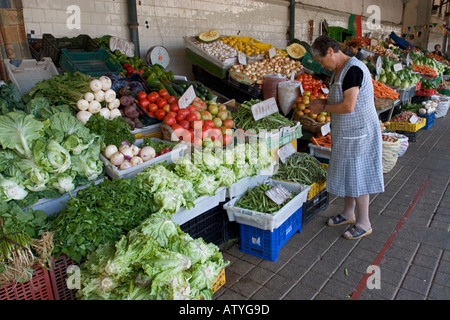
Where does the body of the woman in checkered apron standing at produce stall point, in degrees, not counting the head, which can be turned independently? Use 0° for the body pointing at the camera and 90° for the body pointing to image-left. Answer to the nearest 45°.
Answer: approximately 90°

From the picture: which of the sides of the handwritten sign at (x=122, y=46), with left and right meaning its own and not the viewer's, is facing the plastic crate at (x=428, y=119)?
left

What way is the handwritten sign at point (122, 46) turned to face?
toward the camera

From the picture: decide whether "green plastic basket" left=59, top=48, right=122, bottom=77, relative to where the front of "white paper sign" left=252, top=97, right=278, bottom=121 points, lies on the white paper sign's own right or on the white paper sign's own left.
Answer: on the white paper sign's own right

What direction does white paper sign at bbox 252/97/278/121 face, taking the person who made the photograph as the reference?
facing the viewer

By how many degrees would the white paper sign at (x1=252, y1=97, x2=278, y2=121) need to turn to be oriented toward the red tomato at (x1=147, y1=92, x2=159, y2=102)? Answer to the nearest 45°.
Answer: approximately 90° to its right

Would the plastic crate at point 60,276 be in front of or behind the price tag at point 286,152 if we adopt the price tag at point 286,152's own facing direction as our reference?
in front

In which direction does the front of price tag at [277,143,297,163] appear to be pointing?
toward the camera

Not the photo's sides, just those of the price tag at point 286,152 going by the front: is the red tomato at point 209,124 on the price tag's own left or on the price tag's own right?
on the price tag's own right

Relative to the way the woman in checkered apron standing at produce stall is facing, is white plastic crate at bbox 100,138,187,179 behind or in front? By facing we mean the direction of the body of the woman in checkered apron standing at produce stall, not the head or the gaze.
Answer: in front

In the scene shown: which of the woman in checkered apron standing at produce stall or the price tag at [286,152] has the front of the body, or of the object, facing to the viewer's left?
the woman in checkered apron standing at produce stall
